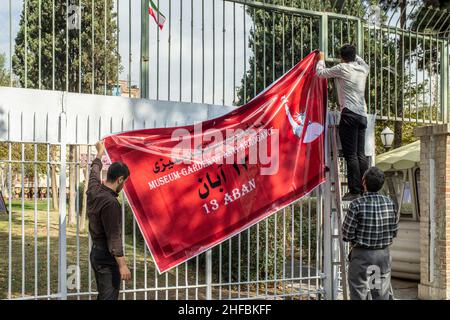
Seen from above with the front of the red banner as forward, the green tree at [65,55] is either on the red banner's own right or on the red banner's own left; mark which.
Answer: on the red banner's own right

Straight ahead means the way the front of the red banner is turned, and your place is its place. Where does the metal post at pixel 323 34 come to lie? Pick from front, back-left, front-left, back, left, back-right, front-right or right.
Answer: back-left

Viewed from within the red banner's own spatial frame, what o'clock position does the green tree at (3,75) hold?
The green tree is roughly at 5 o'clock from the red banner.

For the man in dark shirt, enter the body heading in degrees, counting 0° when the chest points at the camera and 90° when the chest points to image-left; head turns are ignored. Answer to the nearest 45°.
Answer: approximately 225°

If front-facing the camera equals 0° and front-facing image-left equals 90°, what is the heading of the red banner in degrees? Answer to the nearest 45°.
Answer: approximately 0°

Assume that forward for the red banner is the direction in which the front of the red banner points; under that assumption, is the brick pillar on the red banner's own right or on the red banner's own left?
on the red banner's own left
